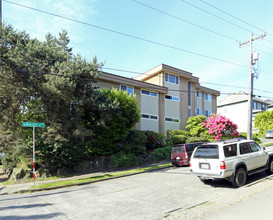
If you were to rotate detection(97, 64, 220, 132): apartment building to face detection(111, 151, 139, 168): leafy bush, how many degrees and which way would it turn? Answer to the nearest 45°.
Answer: approximately 45° to its right

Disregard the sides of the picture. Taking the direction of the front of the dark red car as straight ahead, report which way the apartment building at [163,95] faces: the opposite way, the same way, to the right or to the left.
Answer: to the right

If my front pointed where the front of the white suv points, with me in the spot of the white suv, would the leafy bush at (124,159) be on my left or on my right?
on my left

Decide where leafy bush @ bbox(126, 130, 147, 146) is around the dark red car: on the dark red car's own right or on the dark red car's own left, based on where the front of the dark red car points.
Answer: on the dark red car's own left

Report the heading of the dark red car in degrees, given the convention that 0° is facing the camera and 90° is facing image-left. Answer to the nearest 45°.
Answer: approximately 225°

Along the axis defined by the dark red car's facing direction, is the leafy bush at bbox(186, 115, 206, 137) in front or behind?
in front
